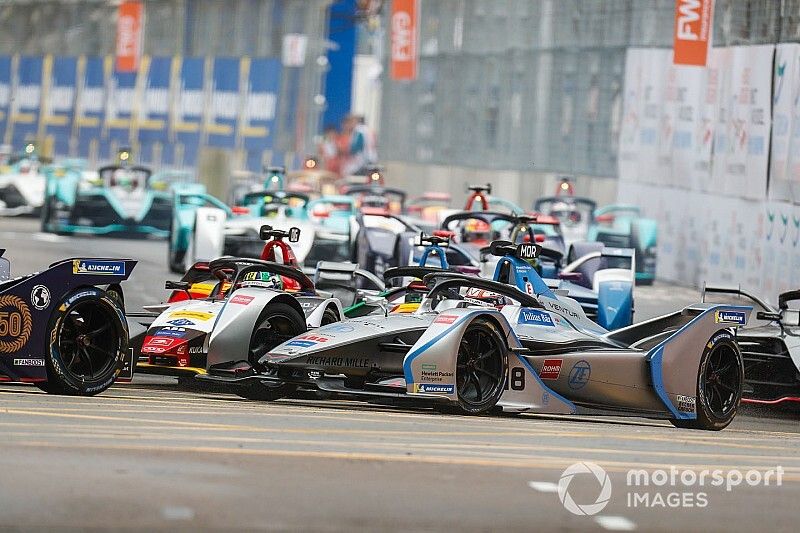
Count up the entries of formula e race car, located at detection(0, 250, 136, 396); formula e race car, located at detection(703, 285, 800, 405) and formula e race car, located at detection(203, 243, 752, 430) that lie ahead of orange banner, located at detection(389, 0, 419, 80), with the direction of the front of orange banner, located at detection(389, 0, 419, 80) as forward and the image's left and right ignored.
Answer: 3

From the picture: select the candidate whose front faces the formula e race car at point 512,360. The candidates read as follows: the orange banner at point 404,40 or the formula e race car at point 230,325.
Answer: the orange banner

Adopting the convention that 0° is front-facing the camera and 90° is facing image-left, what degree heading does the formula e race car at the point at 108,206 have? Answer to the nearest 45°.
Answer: approximately 0°

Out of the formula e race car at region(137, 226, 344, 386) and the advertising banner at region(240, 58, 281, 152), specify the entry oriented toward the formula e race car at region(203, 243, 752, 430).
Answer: the advertising banner

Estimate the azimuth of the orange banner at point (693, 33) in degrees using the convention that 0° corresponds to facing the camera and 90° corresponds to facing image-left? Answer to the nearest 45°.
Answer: approximately 0°

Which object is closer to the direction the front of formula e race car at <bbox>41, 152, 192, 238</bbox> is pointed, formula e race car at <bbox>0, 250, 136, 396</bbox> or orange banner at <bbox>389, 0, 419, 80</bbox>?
the formula e race car
